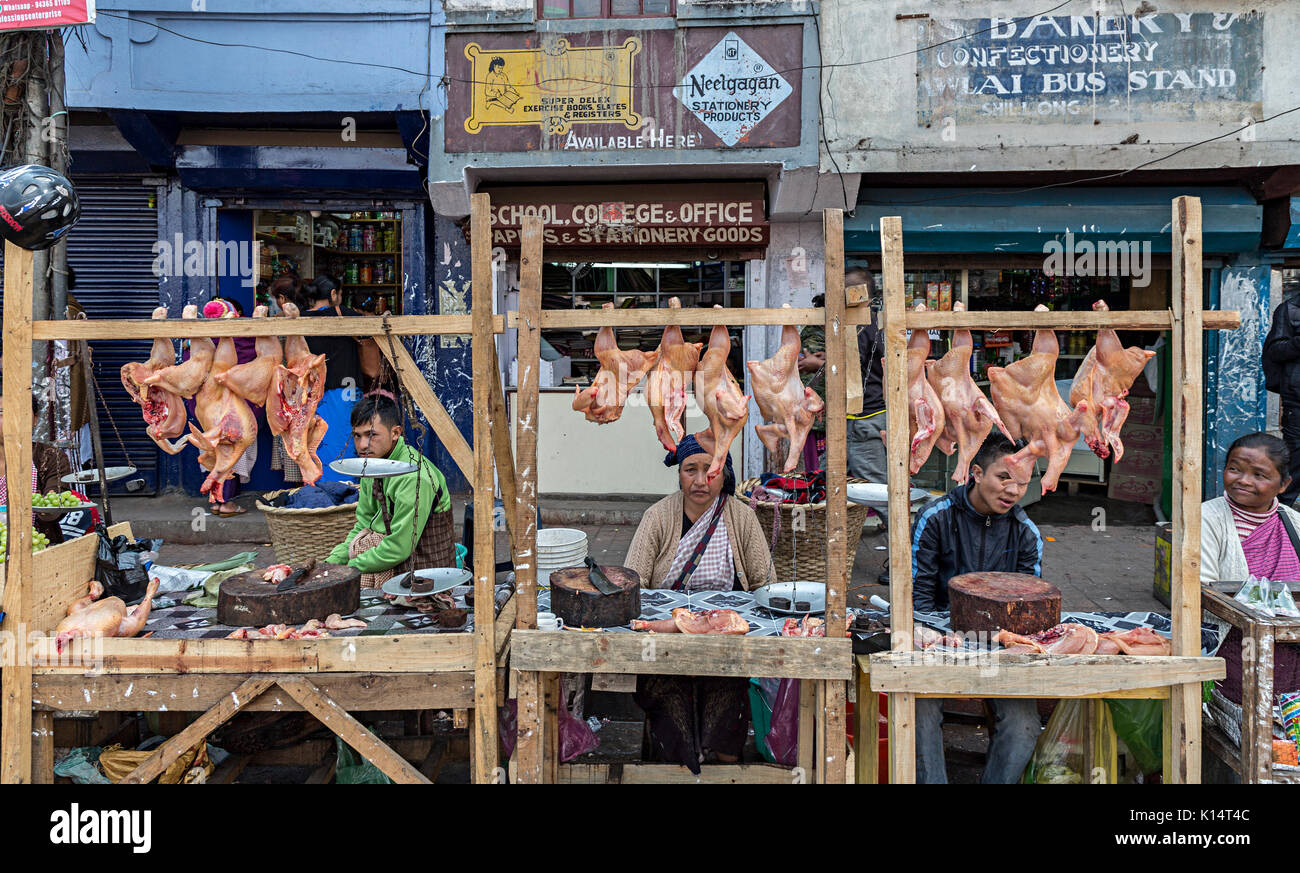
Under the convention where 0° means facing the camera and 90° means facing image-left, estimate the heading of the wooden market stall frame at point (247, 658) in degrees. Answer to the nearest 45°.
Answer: approximately 0°

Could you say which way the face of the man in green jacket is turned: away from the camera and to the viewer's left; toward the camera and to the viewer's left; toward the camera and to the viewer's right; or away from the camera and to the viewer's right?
toward the camera and to the viewer's left

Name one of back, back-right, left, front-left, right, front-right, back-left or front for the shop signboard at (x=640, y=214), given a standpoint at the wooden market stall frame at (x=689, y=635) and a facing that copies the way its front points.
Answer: back

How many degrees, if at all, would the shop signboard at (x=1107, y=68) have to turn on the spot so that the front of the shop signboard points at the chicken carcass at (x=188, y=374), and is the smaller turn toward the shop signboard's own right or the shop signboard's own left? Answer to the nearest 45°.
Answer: approximately 45° to the shop signboard's own right

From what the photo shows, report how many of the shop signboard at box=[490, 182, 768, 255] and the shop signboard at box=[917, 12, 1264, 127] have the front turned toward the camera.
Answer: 2

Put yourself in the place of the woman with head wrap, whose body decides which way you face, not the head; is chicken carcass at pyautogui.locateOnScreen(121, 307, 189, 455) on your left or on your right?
on your right

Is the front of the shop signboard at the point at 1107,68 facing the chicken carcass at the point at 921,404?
yes

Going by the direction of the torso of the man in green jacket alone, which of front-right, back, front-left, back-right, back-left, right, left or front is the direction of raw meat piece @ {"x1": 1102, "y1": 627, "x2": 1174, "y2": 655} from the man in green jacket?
left

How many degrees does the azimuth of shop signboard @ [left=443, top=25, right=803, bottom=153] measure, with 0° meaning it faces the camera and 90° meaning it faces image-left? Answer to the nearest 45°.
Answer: approximately 0°
